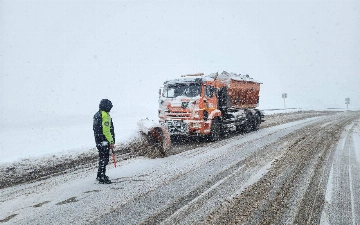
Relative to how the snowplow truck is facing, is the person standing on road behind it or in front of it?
in front

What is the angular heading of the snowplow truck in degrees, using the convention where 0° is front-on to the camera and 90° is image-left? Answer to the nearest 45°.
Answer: approximately 45°
